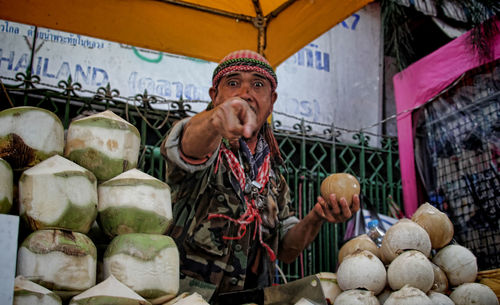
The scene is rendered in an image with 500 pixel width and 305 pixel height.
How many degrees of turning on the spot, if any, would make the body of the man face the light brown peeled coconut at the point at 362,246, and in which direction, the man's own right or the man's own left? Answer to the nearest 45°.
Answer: approximately 45° to the man's own left

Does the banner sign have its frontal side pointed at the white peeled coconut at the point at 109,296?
yes

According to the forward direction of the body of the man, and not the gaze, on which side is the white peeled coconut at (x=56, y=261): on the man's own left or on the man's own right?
on the man's own right

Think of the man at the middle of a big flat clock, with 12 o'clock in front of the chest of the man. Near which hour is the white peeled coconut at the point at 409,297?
The white peeled coconut is roughly at 12 o'clock from the man.

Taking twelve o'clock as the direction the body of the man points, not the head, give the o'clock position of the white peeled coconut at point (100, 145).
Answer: The white peeled coconut is roughly at 2 o'clock from the man.

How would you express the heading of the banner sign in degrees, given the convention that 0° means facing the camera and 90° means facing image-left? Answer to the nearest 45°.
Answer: approximately 0°

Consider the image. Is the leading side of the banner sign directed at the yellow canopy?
yes
